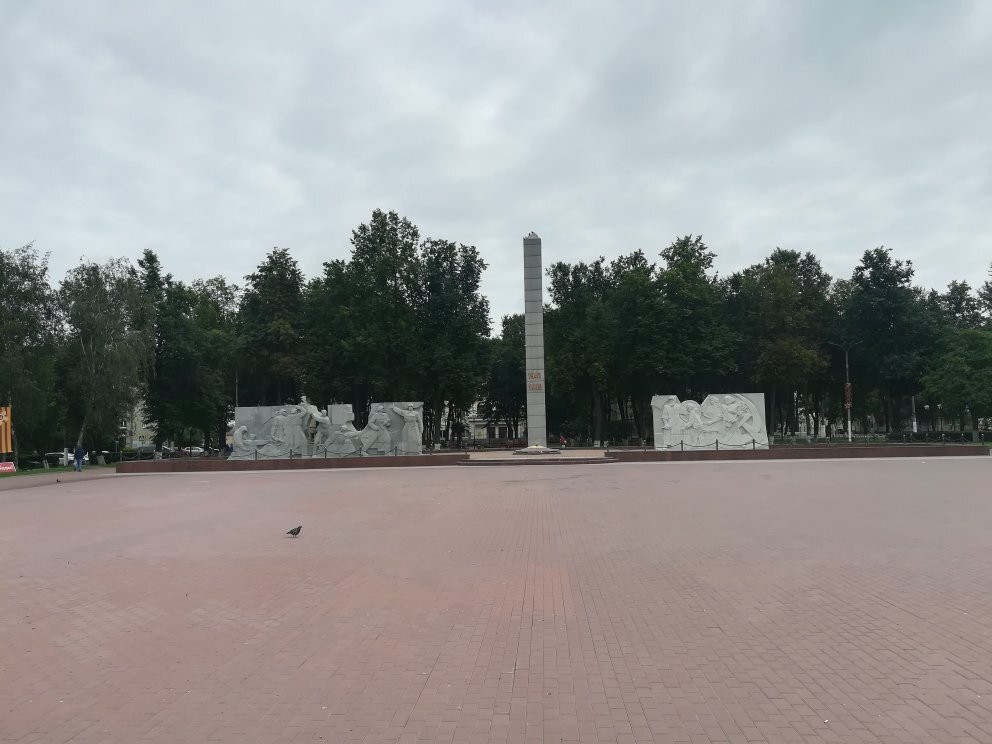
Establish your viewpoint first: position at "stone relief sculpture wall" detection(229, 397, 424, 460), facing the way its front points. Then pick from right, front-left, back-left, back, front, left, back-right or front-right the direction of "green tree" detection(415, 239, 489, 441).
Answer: back-left

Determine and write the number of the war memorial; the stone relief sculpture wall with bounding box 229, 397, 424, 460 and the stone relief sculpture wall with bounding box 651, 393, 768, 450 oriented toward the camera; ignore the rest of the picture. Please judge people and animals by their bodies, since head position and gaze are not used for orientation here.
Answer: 3

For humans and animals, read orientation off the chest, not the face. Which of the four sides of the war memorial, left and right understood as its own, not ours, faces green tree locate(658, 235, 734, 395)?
back

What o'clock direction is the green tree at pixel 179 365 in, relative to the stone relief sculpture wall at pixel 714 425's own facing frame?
The green tree is roughly at 3 o'clock from the stone relief sculpture wall.

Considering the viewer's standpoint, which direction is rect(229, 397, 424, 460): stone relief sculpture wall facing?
facing the viewer

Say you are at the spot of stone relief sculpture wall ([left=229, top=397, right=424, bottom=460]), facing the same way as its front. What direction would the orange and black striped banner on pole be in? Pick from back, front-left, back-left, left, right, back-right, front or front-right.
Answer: right

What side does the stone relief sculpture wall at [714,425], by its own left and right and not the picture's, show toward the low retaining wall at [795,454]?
left

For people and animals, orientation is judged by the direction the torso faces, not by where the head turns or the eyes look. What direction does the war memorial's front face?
toward the camera

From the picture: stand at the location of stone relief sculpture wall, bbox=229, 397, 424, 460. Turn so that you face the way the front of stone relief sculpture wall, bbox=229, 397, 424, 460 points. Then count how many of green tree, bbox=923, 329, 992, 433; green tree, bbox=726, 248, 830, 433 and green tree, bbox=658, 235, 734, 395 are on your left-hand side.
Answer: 3

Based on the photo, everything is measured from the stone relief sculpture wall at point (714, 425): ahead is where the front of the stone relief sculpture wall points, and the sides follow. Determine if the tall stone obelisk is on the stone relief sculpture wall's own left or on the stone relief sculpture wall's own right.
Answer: on the stone relief sculpture wall's own right

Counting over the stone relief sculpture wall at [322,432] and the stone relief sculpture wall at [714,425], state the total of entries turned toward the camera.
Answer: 2

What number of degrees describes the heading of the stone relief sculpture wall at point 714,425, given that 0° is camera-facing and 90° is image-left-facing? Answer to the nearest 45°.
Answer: approximately 0°

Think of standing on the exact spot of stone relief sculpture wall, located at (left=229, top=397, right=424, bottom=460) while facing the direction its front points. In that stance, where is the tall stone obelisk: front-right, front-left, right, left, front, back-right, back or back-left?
left

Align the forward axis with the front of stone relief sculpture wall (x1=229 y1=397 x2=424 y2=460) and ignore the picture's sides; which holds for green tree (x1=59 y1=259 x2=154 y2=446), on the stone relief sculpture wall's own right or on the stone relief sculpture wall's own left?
on the stone relief sculpture wall's own right
